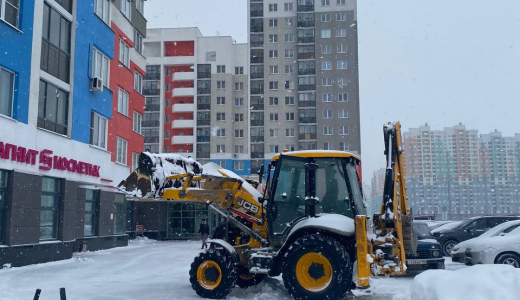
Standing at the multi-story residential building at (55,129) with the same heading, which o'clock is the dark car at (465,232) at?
The dark car is roughly at 11 o'clock from the multi-story residential building.

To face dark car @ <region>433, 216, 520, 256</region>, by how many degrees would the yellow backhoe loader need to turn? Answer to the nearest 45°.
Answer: approximately 135° to its right

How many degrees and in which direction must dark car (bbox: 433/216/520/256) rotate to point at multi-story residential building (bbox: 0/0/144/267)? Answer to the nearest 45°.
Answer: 0° — it already faces it

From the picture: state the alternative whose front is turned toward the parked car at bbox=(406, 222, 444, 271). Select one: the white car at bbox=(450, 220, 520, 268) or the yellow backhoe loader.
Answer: the white car

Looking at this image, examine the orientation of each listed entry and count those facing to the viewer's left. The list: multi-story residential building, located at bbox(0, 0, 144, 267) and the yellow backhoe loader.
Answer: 1

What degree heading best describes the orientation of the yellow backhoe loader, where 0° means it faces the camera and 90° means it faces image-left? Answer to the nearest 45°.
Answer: approximately 90°

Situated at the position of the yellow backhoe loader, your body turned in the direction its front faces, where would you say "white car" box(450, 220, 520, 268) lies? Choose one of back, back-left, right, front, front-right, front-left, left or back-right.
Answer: back-right

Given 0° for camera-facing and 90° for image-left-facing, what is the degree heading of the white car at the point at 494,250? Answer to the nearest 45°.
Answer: approximately 45°

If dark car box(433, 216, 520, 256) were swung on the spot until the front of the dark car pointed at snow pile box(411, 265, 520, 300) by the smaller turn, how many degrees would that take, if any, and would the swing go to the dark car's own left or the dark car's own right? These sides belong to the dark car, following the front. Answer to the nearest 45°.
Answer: approximately 45° to the dark car's own left

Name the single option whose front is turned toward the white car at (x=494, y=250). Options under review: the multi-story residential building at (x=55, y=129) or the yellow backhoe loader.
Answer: the multi-story residential building

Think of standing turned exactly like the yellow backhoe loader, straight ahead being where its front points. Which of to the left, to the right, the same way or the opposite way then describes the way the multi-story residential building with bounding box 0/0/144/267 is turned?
the opposite way
